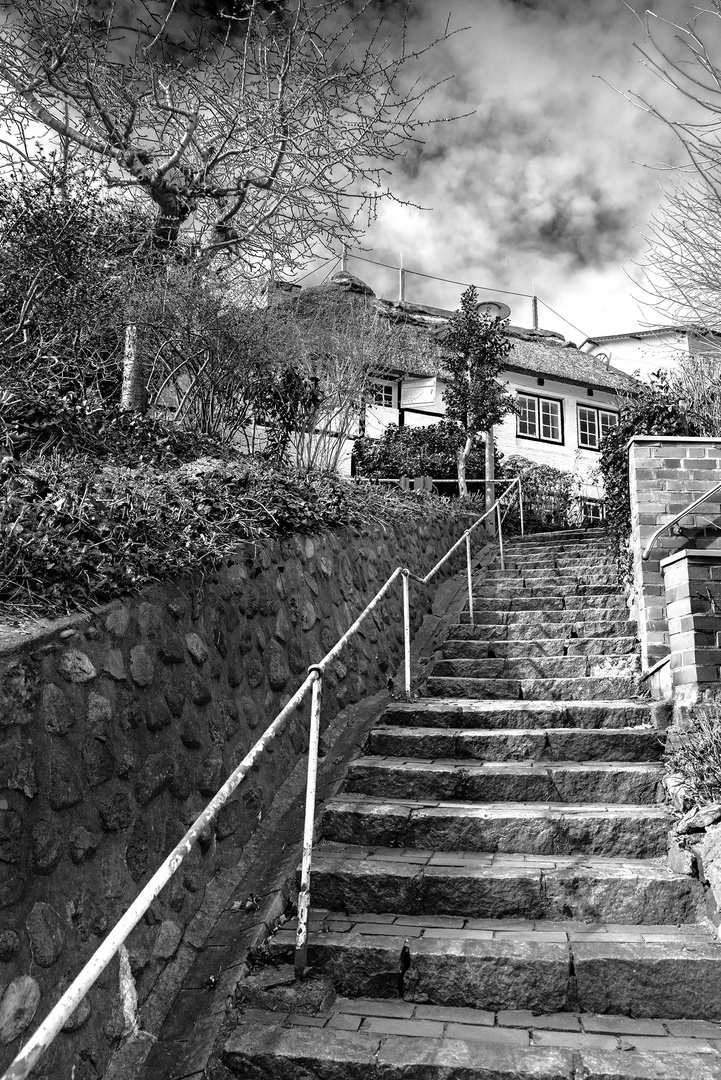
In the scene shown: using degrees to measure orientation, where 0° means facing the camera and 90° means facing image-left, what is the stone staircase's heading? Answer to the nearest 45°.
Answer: approximately 0°

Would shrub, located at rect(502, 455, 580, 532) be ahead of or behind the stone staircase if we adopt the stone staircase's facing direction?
behind

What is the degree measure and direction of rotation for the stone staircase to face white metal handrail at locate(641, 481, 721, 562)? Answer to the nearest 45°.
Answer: approximately 135° to its left

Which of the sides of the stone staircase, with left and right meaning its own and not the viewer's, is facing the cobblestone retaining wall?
right

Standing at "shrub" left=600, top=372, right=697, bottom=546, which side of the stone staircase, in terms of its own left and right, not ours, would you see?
back

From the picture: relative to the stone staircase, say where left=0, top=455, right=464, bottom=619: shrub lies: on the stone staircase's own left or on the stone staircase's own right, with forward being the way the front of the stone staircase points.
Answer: on the stone staircase's own right

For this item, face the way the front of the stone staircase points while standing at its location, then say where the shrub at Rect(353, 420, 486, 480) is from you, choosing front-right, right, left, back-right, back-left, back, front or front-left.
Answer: back

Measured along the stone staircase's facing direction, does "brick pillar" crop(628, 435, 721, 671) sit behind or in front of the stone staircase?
behind

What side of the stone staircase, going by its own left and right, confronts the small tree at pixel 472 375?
back

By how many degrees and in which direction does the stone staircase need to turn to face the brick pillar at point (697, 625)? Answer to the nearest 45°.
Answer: approximately 135° to its left
